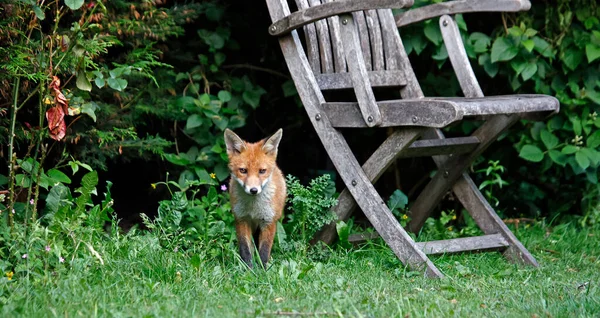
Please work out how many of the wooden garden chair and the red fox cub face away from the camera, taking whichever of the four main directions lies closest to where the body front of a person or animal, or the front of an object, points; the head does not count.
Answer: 0

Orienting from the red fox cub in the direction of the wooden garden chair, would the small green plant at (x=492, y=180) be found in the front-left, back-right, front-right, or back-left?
front-left

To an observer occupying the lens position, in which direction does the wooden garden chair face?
facing the viewer and to the right of the viewer

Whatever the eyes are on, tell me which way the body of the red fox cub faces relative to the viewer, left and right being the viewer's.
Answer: facing the viewer
